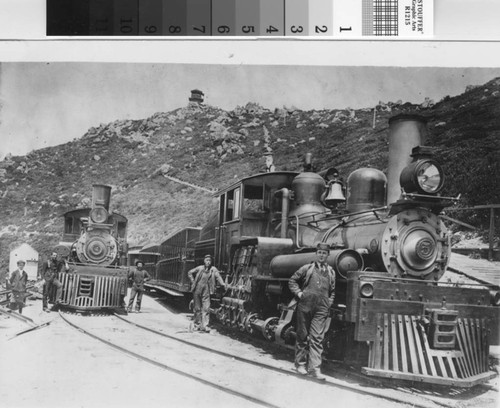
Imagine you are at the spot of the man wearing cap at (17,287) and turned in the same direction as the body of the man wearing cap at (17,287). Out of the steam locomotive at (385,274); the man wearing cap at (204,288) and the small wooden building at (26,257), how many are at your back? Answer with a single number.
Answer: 1

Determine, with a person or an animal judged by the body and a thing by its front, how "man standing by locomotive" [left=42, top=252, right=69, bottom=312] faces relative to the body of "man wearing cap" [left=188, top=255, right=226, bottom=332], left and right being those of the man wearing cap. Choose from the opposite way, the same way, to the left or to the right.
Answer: the same way

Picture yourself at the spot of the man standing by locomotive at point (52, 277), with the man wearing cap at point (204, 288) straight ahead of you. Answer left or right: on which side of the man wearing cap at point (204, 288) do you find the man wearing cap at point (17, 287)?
right

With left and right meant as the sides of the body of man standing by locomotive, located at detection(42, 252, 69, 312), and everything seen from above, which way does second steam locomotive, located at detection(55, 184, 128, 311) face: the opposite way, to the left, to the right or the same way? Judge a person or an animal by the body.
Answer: the same way

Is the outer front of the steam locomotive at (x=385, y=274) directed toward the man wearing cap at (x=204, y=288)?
no

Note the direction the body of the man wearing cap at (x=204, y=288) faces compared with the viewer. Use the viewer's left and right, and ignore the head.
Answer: facing the viewer

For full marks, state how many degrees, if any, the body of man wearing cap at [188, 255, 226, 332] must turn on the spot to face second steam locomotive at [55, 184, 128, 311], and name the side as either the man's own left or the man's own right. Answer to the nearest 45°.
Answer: approximately 135° to the man's own right

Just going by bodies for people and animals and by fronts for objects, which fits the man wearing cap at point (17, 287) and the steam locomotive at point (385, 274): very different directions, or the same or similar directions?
same or similar directions

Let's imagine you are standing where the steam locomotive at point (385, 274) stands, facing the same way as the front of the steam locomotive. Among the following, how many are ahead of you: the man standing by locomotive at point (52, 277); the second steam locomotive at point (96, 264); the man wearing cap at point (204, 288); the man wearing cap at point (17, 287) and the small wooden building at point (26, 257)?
0

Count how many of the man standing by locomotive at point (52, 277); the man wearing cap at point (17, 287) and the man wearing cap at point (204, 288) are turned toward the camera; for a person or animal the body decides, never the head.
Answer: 3

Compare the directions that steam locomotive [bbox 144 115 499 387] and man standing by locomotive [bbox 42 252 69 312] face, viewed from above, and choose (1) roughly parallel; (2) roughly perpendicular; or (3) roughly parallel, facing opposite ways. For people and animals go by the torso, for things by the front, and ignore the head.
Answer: roughly parallel

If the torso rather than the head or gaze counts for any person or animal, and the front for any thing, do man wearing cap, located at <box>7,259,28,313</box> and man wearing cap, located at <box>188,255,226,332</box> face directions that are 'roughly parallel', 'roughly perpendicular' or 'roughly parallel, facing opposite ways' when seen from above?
roughly parallel

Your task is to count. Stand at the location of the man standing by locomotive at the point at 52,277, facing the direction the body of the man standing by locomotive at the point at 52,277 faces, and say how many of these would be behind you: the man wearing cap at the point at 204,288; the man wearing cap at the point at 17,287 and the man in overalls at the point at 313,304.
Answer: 0

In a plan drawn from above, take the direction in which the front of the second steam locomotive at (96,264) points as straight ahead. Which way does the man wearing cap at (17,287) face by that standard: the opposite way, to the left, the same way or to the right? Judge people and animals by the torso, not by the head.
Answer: the same way

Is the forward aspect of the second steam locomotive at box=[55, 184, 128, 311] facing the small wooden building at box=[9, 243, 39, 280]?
no

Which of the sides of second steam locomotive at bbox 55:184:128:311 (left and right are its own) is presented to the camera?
front

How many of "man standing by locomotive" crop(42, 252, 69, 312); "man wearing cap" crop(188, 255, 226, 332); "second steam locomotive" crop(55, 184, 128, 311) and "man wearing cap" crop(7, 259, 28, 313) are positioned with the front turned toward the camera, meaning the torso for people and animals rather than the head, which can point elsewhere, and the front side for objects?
4

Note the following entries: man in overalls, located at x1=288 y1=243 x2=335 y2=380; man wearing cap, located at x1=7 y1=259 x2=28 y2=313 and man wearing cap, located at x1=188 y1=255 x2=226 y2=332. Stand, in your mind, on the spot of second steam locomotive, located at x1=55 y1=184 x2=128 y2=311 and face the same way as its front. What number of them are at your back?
0

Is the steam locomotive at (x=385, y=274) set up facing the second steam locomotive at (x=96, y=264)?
no

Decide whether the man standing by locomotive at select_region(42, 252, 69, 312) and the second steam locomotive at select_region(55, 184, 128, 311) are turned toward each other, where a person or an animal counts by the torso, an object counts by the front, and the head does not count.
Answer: no
